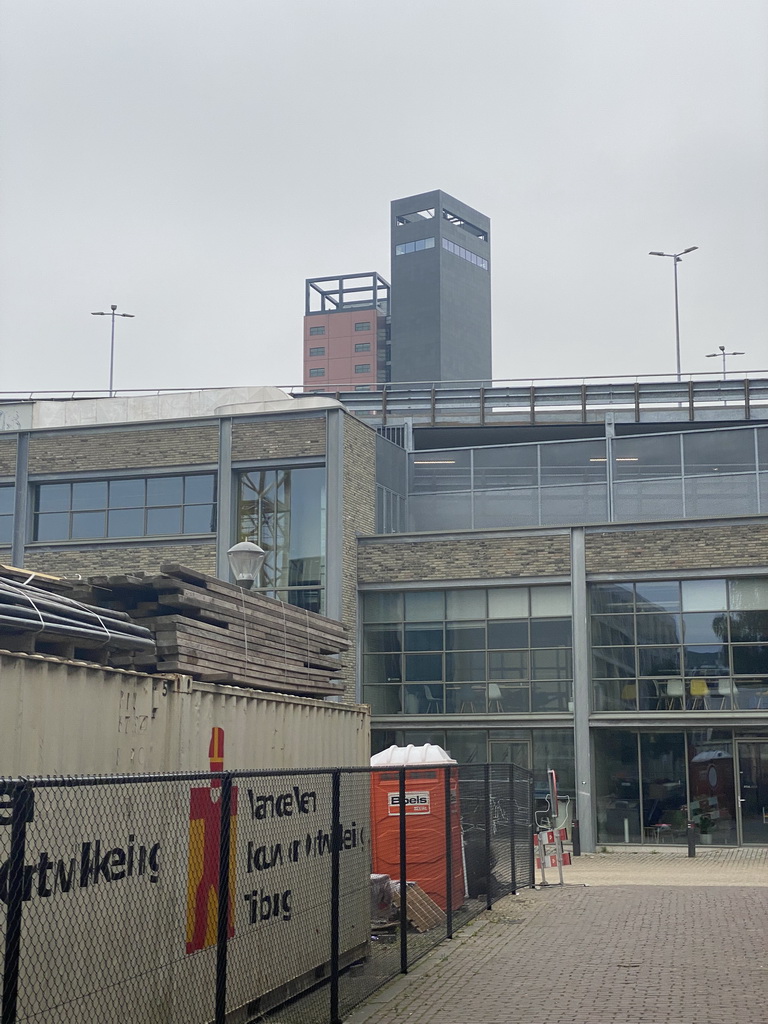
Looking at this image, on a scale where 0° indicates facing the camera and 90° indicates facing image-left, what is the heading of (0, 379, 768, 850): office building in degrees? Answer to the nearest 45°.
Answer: approximately 0°

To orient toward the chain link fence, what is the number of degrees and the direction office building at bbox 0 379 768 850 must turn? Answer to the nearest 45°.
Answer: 0° — it already faces it

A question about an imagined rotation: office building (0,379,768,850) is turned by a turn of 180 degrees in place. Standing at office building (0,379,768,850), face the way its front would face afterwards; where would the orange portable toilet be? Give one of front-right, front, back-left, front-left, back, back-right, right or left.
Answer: back

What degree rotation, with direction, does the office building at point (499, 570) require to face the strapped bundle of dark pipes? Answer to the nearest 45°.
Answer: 0° — it already faces it

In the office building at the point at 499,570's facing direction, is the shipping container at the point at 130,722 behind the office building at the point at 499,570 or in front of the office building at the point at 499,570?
in front
